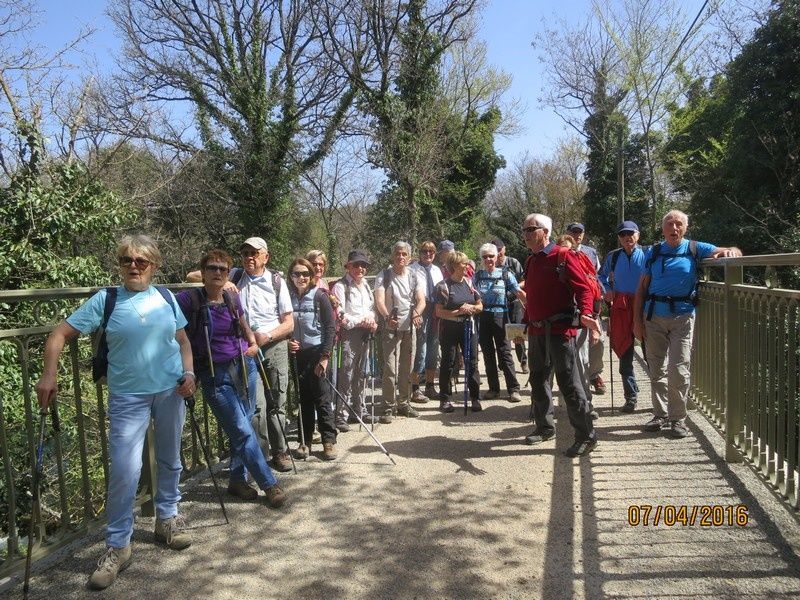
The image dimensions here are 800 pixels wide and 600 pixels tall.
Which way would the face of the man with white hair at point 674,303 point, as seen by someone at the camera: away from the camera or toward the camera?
toward the camera

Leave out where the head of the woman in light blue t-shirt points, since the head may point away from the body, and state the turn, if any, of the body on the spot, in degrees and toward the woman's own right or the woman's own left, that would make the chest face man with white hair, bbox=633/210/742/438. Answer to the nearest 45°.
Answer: approximately 90° to the woman's own left

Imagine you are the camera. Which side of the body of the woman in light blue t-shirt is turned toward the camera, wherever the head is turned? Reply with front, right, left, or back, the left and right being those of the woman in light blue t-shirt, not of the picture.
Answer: front

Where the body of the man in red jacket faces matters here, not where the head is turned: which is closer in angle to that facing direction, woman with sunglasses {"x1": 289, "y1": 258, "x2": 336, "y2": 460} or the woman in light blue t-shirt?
the woman in light blue t-shirt

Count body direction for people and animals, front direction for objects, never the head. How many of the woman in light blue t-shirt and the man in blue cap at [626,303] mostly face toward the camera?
2

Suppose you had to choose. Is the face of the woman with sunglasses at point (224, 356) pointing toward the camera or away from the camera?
toward the camera

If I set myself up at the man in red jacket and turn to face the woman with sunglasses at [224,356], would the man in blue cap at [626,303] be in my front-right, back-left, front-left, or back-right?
back-right

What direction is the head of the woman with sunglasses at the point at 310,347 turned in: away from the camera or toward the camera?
toward the camera

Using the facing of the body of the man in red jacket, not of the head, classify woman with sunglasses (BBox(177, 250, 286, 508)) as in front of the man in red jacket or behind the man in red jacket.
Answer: in front

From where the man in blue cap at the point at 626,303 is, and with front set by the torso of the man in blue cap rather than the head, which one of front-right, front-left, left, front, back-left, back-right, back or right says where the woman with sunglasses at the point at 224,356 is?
front-right

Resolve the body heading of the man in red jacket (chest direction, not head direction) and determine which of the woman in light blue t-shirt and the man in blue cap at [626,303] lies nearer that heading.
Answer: the woman in light blue t-shirt

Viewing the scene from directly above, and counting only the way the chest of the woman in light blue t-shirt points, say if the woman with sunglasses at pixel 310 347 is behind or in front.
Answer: behind

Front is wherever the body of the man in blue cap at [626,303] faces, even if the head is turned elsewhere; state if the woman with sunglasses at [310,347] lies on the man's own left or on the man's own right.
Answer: on the man's own right

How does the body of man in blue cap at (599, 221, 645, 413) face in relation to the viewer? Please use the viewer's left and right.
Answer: facing the viewer

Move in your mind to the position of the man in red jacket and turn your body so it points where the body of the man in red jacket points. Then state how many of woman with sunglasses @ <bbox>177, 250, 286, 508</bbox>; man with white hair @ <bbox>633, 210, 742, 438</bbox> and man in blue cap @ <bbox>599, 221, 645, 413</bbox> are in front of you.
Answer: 1
